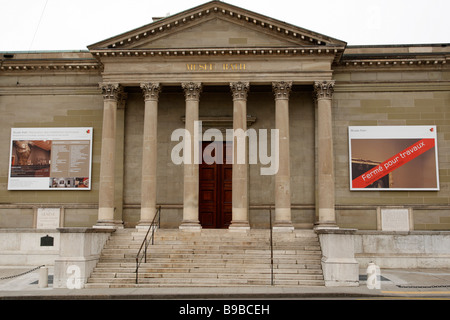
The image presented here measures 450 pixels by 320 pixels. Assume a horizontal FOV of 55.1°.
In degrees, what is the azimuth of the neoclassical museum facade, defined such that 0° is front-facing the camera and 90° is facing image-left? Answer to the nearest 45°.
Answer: approximately 0°

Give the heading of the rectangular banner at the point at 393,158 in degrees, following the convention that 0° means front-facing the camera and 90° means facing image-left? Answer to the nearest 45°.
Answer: approximately 0°
